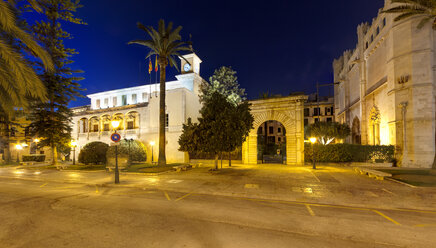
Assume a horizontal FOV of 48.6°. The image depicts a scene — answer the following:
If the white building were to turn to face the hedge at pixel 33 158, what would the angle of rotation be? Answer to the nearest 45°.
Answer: approximately 45° to its right

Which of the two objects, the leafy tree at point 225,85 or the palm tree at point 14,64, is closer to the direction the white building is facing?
the palm tree

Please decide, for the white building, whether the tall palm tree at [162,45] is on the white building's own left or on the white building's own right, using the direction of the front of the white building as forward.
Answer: on the white building's own left

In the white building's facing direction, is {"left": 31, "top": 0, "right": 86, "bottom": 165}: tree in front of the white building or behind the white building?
in front

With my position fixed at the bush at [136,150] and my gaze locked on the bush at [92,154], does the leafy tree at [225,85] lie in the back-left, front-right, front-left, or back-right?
back-left

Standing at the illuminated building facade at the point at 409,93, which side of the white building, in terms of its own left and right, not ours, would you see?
left

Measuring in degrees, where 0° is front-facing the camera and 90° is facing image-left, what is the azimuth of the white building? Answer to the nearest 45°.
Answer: approximately 45°

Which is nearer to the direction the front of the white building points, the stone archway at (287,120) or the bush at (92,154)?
the bush

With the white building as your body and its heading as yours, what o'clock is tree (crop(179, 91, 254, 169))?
The tree is roughly at 10 o'clock from the white building.
